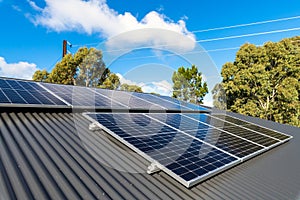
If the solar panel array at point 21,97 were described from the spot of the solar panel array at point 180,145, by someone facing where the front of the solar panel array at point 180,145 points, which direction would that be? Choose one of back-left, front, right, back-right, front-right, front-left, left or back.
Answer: back-right

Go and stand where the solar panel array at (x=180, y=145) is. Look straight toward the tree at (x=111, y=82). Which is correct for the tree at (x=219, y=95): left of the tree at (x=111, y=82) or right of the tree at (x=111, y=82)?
right

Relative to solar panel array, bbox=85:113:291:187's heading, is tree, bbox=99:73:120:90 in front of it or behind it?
behind

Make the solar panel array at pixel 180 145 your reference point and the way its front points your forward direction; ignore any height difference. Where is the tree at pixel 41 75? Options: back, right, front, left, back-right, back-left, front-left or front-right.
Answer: back

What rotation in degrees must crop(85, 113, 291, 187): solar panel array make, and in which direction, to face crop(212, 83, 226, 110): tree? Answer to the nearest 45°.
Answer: approximately 135° to its left

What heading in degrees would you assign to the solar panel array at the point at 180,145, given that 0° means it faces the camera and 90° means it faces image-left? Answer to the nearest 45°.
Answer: approximately 315°

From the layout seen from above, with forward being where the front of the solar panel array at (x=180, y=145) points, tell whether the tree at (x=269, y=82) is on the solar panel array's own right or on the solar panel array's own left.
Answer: on the solar panel array's own left

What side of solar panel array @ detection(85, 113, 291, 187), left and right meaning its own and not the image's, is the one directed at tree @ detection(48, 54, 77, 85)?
back

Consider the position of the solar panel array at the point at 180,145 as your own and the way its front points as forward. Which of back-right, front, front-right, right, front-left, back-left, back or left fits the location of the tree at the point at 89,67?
back

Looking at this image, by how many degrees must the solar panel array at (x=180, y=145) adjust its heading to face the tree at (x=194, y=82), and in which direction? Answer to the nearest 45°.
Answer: approximately 135° to its left
